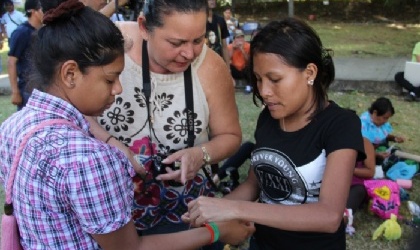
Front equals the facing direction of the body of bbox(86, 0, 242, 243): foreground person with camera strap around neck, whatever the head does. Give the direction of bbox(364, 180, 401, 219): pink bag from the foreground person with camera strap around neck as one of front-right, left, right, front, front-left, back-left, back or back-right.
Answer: back-left

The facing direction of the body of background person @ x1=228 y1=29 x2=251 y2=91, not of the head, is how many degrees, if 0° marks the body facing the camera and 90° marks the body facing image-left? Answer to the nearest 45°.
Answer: approximately 0°

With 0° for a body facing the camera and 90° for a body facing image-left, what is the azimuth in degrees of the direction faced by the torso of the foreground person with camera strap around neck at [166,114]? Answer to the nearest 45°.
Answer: approximately 0°

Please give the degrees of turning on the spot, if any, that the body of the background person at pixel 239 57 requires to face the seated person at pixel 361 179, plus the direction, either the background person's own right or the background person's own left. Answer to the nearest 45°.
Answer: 0° — they already face them

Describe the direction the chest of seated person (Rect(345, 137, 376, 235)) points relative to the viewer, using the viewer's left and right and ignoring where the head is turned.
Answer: facing to the left of the viewer

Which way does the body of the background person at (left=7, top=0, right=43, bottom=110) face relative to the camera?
to the viewer's right
